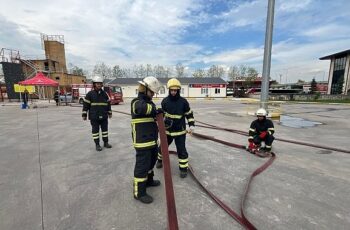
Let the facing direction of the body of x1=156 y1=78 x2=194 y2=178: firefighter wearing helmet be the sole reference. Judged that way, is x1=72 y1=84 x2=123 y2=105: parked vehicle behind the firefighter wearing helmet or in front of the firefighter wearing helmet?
behind

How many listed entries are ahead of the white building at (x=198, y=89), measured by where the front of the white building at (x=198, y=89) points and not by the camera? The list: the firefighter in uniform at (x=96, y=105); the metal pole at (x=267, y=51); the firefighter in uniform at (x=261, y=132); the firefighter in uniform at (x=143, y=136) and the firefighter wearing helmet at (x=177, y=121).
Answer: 5

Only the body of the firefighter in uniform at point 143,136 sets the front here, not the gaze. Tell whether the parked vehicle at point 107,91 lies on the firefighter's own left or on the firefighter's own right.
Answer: on the firefighter's own left

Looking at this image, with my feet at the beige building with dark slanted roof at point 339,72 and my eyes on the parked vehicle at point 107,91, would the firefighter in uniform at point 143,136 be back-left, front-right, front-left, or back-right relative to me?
front-left

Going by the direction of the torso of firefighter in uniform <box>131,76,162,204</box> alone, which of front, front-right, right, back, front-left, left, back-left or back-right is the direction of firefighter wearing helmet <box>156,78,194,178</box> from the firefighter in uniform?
front-left

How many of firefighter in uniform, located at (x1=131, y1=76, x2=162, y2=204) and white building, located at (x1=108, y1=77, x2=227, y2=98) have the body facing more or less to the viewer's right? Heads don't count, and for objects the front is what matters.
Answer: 1

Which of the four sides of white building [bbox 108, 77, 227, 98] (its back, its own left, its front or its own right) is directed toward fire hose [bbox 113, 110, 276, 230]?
front

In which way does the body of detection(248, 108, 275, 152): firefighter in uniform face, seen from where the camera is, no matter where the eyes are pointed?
toward the camera

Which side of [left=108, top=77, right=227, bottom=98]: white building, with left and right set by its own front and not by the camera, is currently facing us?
front

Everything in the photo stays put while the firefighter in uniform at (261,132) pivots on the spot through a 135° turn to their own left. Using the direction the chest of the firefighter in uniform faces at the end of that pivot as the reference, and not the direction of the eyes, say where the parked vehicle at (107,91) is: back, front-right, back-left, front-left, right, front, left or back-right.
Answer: left

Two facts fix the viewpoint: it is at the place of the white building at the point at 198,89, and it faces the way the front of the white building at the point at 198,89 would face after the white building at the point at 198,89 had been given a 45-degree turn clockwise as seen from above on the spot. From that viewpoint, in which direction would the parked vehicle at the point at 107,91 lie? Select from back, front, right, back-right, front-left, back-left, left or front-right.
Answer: front

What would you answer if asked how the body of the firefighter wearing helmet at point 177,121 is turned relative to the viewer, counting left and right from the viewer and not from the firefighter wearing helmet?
facing the viewer

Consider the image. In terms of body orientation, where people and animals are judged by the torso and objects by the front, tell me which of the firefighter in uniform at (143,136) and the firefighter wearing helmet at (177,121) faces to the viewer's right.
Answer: the firefighter in uniform

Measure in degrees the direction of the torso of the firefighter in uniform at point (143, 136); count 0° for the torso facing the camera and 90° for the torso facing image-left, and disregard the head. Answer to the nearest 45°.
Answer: approximately 270°

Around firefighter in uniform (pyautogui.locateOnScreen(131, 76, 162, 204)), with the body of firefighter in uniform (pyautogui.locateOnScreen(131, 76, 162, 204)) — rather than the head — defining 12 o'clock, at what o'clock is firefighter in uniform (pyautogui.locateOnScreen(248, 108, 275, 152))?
firefighter in uniform (pyautogui.locateOnScreen(248, 108, 275, 152)) is roughly at 11 o'clock from firefighter in uniform (pyautogui.locateOnScreen(131, 76, 162, 204)).

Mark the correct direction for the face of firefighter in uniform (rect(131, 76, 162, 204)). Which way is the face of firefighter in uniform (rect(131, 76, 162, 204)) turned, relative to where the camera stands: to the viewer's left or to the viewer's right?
to the viewer's right

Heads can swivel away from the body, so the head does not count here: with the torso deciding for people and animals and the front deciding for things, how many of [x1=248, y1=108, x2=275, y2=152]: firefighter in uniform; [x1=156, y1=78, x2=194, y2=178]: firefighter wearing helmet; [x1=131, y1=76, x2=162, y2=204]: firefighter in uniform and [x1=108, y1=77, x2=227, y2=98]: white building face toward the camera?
3
